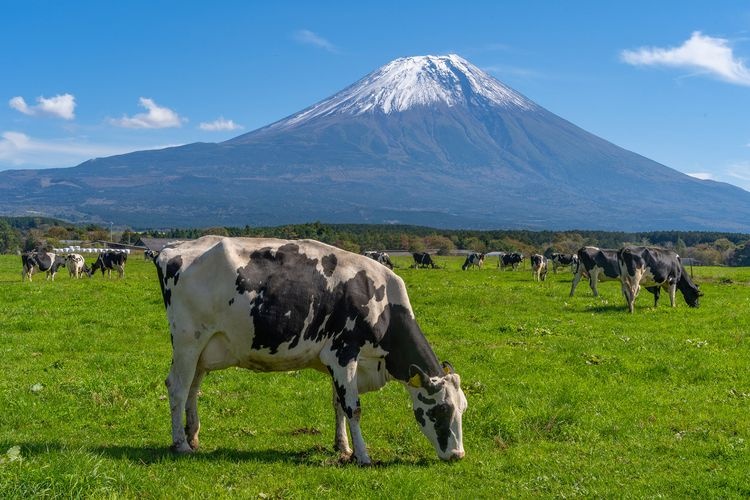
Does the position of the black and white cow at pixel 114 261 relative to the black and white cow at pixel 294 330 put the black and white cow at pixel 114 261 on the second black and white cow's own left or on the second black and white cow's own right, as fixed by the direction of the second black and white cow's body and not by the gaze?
on the second black and white cow's own left

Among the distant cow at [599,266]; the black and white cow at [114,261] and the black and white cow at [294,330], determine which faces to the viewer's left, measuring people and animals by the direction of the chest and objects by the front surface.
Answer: the black and white cow at [114,261]

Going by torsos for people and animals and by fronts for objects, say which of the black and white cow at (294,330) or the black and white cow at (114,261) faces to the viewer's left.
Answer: the black and white cow at (114,261)

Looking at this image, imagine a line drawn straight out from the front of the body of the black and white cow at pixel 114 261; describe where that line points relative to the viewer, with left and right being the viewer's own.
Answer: facing to the left of the viewer

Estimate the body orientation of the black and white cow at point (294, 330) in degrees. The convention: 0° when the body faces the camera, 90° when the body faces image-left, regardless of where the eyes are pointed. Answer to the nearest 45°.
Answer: approximately 270°

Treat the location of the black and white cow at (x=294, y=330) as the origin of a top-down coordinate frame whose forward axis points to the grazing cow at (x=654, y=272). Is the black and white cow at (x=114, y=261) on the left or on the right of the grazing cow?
left

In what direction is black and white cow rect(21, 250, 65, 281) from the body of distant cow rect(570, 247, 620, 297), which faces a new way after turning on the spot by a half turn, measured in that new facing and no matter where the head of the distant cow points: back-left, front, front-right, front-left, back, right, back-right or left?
front

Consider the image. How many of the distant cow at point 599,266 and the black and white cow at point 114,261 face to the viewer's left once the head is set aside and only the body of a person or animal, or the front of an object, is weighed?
1

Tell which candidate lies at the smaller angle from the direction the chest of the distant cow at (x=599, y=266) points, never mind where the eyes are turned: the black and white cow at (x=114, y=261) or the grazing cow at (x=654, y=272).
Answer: the grazing cow

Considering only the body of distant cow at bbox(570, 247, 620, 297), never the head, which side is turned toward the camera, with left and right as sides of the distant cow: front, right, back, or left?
right

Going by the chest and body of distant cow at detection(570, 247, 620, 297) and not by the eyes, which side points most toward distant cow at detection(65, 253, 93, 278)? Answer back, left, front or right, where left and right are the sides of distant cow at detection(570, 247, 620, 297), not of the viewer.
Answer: back

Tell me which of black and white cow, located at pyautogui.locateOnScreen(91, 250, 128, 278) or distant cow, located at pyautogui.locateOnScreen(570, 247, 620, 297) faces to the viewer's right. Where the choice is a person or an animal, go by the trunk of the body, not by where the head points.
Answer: the distant cow
